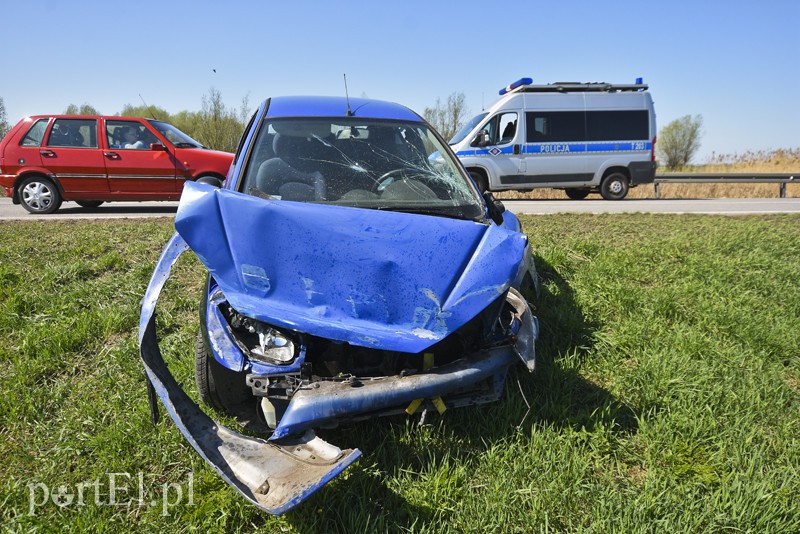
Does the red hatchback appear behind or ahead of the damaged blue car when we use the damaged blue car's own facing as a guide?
behind

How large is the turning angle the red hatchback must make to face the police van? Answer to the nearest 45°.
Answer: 0° — it already faces it

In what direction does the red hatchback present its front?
to the viewer's right

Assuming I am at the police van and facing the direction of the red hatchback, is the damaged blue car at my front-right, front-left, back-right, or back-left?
front-left

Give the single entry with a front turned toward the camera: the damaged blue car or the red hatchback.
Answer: the damaged blue car

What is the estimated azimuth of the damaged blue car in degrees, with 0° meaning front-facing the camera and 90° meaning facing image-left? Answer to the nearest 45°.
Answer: approximately 0°

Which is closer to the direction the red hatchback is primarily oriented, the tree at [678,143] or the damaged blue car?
the tree

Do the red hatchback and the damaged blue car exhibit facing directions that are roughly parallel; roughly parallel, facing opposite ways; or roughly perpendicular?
roughly perpendicular

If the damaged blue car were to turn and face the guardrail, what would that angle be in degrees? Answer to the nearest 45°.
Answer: approximately 135° to its left

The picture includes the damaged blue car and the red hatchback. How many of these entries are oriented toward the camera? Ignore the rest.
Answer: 1

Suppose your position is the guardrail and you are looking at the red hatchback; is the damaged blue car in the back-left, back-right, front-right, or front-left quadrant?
front-left

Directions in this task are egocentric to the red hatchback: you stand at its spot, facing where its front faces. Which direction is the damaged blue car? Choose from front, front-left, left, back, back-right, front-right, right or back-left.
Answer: right
